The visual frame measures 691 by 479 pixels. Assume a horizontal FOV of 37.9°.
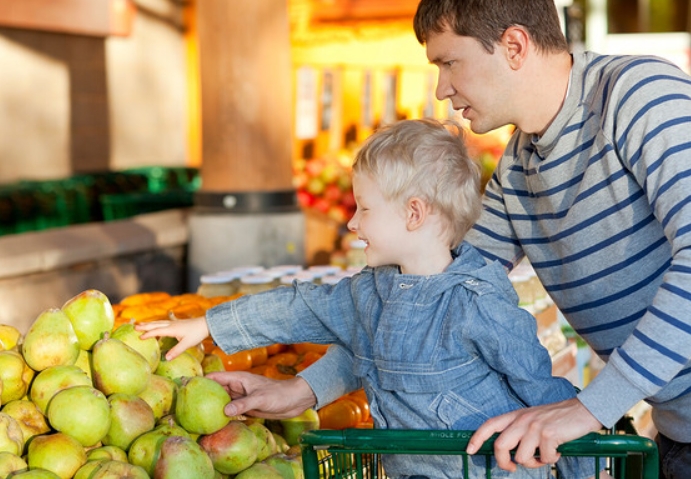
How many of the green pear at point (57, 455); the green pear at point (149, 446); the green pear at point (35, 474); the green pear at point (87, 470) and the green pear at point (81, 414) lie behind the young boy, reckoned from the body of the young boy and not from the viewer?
0

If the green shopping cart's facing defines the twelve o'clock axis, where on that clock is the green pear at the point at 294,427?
The green pear is roughly at 11 o'clock from the green shopping cart.

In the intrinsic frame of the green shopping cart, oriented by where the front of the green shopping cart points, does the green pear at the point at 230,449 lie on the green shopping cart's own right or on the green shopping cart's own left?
on the green shopping cart's own left

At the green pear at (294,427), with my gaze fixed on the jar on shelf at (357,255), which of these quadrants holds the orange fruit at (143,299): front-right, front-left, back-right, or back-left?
front-left

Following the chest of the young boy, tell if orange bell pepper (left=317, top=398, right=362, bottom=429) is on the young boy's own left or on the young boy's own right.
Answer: on the young boy's own right

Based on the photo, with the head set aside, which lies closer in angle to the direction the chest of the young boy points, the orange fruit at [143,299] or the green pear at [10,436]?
the green pear

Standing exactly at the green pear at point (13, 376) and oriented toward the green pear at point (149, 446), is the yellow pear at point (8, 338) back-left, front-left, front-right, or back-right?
back-left

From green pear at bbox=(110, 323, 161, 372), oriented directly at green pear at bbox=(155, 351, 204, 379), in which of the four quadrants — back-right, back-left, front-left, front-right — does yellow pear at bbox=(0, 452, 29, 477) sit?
back-right

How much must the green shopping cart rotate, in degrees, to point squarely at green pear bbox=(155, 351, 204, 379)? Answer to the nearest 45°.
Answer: approximately 45° to its left

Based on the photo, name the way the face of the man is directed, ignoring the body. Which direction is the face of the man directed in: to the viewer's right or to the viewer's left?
to the viewer's left

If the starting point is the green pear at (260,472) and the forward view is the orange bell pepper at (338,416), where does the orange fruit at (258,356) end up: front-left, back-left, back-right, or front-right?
front-left

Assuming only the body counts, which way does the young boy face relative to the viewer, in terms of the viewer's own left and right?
facing the viewer and to the left of the viewer

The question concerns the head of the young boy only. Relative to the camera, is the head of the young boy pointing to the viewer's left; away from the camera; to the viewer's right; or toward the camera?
to the viewer's left

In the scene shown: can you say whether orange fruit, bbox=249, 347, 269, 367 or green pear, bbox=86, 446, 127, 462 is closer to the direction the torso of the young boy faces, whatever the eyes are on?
the green pear
